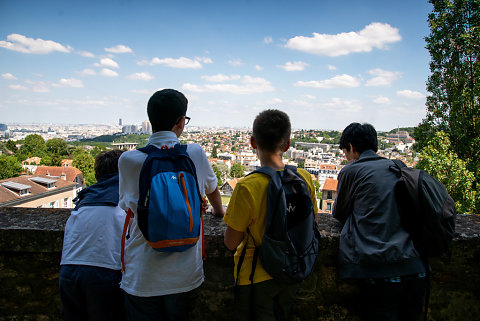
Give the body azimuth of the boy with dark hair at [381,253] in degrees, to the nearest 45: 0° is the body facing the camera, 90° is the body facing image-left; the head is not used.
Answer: approximately 135°

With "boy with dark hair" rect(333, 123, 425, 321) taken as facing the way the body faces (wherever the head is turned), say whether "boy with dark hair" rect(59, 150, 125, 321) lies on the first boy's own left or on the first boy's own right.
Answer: on the first boy's own left

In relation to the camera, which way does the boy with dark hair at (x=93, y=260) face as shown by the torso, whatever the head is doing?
away from the camera

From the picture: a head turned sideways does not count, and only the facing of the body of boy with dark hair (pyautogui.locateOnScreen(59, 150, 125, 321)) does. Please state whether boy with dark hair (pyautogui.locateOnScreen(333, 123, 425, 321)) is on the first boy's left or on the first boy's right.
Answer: on the first boy's right

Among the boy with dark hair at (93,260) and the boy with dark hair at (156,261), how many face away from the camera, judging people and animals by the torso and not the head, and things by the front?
2

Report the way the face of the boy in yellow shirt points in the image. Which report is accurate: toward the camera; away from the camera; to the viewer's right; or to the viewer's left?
away from the camera

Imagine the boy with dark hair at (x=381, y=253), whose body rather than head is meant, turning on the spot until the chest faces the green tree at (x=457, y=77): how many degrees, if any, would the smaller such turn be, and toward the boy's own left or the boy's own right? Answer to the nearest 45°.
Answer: approximately 45° to the boy's own right

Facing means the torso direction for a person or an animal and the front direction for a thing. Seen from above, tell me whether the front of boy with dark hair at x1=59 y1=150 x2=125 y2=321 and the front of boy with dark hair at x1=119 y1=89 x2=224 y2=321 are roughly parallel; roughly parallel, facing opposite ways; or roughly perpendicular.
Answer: roughly parallel

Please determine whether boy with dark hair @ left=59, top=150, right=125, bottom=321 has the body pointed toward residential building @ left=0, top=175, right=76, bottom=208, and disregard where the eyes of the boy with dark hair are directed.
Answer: yes

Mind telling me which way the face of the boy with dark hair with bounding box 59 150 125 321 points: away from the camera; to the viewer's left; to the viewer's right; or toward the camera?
away from the camera

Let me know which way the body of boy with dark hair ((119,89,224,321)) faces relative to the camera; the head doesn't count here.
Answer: away from the camera

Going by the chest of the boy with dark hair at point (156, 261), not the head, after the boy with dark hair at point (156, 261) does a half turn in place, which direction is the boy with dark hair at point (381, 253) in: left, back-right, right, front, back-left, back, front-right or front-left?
left
